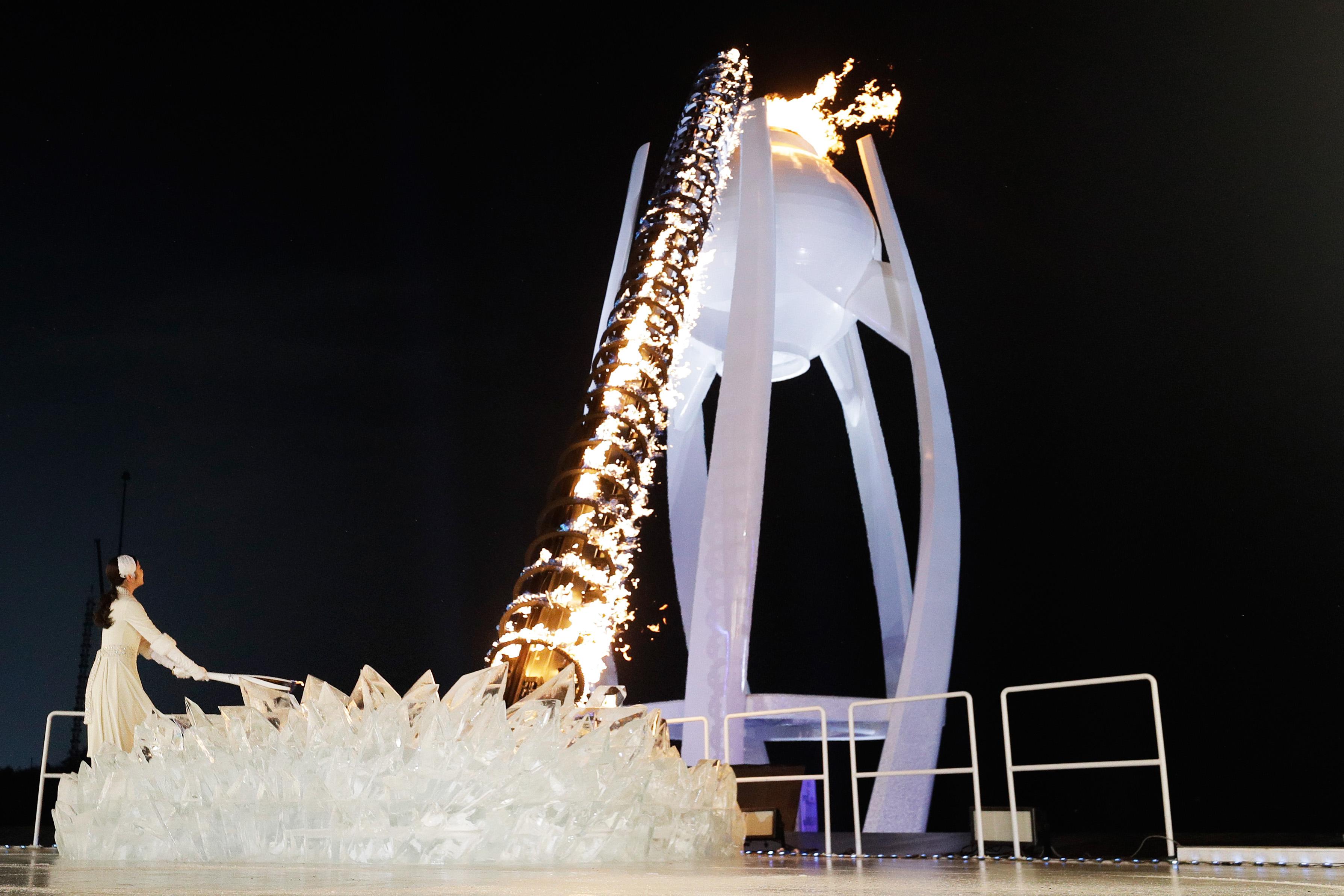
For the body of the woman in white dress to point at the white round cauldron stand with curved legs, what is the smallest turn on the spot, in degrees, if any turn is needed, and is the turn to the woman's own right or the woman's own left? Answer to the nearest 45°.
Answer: approximately 45° to the woman's own left

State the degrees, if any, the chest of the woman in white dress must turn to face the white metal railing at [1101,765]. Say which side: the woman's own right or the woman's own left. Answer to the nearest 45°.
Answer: approximately 45° to the woman's own right

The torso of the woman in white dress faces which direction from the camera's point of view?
to the viewer's right

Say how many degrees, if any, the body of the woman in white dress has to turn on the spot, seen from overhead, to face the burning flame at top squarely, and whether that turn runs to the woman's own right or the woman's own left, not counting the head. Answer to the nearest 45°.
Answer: approximately 45° to the woman's own left
